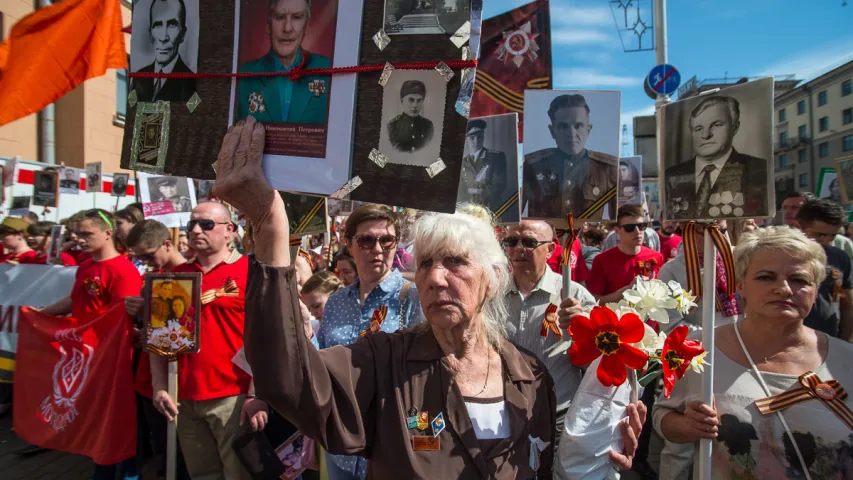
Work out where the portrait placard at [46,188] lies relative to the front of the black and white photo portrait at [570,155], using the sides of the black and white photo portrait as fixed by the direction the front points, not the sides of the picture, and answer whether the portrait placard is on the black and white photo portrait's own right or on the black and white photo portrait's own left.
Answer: on the black and white photo portrait's own right

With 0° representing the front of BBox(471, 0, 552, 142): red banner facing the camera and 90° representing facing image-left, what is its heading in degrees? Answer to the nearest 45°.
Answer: approximately 0°

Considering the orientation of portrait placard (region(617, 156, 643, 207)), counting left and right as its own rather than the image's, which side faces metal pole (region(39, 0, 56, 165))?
right

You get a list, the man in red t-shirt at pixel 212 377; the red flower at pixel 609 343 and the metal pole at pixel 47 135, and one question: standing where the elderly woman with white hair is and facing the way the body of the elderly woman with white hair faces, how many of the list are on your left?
1

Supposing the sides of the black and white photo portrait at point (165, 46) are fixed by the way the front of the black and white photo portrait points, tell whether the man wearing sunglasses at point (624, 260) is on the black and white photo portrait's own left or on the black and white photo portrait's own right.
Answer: on the black and white photo portrait's own left

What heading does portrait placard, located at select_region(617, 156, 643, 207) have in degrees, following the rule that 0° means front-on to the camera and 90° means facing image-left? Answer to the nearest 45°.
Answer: approximately 0°

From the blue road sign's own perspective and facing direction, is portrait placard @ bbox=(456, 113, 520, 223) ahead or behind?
ahead

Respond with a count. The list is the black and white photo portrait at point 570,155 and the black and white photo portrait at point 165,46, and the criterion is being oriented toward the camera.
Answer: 2
